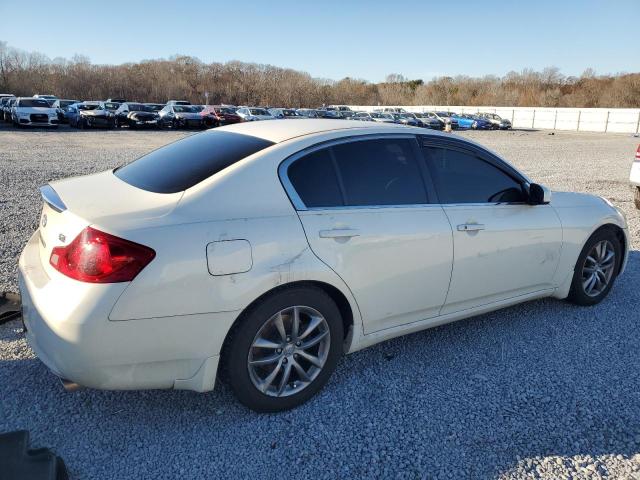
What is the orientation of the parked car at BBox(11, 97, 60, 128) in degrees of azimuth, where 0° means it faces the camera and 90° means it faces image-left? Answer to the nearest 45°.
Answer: approximately 315°

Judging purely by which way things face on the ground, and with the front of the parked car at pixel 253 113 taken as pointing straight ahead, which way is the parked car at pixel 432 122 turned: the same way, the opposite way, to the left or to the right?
the same way

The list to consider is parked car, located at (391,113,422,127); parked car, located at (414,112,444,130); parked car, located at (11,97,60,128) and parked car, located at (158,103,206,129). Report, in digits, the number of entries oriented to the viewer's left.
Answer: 0

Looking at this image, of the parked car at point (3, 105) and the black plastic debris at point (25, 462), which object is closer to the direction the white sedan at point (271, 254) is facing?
the parked car

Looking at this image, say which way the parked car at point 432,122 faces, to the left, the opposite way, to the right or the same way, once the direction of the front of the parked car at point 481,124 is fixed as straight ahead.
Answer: the same way

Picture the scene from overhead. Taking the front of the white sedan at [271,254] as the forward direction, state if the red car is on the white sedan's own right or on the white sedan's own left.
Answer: on the white sedan's own left

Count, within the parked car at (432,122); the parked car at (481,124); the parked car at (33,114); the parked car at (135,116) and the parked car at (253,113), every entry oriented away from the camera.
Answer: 0

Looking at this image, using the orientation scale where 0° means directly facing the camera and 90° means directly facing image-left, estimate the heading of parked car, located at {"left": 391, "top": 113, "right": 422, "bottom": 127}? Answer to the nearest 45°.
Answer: approximately 315°

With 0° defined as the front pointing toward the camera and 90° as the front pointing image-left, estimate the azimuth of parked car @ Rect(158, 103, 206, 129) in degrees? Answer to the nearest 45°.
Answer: approximately 315°

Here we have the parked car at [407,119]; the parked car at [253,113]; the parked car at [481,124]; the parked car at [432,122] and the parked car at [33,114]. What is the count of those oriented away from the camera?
0

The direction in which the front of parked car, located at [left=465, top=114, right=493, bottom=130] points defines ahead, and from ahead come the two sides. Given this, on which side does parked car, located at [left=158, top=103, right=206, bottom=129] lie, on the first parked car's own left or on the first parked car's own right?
on the first parked car's own right

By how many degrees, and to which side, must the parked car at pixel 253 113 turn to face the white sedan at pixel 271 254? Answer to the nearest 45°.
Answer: approximately 45° to its right

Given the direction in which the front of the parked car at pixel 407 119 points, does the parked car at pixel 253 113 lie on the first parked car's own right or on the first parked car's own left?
on the first parked car's own right

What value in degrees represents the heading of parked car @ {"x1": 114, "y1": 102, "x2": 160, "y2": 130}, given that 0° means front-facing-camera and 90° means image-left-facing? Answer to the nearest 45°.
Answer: approximately 315°

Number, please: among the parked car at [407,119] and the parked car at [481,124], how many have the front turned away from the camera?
0

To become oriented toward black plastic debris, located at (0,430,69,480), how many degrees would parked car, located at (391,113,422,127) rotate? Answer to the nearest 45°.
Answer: approximately 45° to its right

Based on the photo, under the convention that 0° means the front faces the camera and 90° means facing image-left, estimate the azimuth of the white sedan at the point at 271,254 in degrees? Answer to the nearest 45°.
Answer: approximately 225°

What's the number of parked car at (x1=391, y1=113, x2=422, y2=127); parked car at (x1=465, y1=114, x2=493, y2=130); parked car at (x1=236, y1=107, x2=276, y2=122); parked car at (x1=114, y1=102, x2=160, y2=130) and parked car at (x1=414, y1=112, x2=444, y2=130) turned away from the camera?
0

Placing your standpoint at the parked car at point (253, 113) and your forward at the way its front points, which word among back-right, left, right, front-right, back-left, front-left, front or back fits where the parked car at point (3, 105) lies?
back-right

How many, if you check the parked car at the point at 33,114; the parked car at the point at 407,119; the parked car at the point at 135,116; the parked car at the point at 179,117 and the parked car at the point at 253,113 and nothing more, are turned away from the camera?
0

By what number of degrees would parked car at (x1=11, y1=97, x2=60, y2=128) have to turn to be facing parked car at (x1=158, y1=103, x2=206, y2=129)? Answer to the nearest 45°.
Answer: approximately 45° to its left
